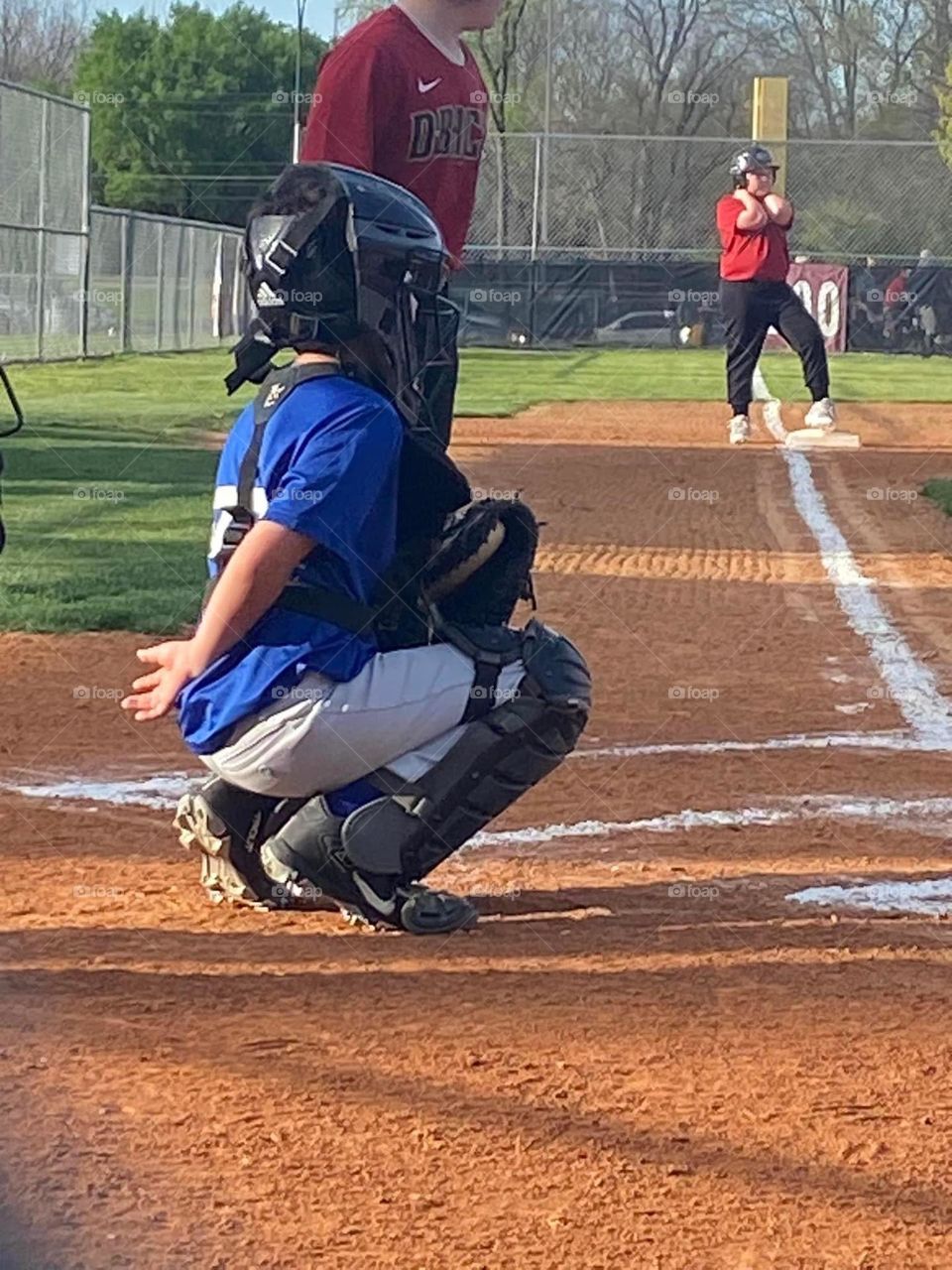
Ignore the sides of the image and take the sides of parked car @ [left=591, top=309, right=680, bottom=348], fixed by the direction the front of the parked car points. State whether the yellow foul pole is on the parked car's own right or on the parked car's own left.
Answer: on the parked car's own left

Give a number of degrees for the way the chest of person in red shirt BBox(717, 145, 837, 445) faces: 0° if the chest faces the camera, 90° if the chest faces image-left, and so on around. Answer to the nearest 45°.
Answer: approximately 315°

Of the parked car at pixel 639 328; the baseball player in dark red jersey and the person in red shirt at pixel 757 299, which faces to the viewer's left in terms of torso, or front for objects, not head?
the parked car

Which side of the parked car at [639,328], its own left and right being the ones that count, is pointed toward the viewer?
left

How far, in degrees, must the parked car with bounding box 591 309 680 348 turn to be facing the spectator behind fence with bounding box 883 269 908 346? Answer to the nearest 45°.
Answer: approximately 180°

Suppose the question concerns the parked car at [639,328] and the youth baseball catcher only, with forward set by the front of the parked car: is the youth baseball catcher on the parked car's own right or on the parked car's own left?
on the parked car's own left

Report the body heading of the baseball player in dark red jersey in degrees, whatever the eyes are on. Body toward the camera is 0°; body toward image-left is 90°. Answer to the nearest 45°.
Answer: approximately 315°

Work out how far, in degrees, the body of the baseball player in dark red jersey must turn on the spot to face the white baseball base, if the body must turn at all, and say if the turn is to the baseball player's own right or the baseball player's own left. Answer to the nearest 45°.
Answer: approximately 135° to the baseball player's own left

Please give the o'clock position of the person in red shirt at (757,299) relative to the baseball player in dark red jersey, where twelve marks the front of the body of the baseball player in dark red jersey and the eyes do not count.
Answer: The person in red shirt is roughly at 8 o'clock from the baseball player in dark red jersey.

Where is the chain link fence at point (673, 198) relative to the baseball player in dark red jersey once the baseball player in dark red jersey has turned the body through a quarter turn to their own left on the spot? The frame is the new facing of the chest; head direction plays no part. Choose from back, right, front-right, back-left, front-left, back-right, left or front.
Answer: front-left

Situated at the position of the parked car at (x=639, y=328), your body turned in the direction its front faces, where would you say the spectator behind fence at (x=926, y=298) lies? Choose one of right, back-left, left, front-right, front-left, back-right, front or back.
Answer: back

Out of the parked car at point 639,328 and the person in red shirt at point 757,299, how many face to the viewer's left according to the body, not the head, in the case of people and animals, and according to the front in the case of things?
1

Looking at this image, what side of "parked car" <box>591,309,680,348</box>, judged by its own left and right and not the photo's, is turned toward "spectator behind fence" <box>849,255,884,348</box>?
back

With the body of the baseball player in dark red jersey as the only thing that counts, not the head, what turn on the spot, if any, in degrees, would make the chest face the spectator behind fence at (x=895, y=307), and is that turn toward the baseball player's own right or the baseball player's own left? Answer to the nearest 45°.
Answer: approximately 135° to the baseball player's own left
